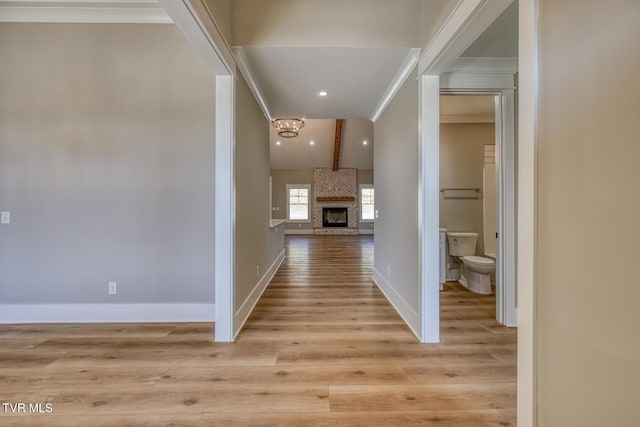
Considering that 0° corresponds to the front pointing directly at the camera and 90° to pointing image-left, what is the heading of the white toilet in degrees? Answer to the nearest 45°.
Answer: approximately 315°

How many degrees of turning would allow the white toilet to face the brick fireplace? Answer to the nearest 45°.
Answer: approximately 180°

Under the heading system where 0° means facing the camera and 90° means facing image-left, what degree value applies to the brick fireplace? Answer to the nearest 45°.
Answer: approximately 0°

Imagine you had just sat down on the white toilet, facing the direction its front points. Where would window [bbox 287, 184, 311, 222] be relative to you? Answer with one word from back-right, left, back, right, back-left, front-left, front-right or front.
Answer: back

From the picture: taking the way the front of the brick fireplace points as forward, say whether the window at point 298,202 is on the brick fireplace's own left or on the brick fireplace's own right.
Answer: on the brick fireplace's own right

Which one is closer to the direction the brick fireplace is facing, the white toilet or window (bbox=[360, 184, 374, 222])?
the white toilet
